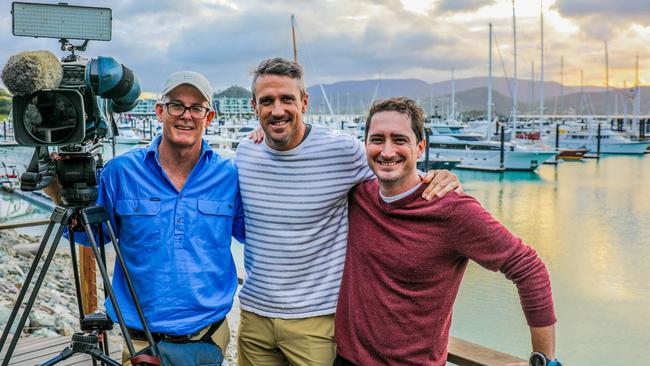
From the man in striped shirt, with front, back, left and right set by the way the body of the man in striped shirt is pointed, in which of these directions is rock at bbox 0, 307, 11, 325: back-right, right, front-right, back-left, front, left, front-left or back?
back-right

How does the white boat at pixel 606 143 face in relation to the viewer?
to the viewer's right

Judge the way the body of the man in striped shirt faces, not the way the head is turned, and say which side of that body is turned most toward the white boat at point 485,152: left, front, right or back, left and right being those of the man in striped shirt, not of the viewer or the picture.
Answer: back

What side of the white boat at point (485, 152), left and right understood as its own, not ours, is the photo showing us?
right

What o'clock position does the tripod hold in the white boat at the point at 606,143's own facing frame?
The tripod is roughly at 3 o'clock from the white boat.

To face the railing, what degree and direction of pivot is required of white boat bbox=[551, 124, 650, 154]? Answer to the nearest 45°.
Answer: approximately 90° to its right
